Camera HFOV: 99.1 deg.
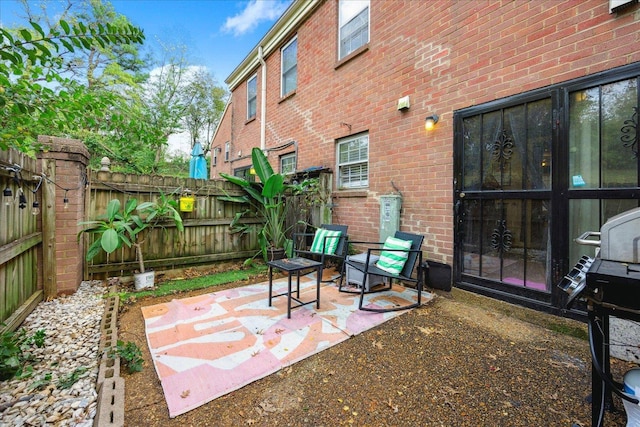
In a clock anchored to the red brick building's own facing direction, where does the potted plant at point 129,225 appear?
The potted plant is roughly at 1 o'clock from the red brick building.

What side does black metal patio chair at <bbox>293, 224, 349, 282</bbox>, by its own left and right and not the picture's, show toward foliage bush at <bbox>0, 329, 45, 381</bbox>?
front

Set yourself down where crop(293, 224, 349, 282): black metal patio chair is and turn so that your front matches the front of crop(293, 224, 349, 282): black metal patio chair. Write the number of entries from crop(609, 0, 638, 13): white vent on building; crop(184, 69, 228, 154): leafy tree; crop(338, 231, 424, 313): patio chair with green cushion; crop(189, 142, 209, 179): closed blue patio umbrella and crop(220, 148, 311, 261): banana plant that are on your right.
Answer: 3

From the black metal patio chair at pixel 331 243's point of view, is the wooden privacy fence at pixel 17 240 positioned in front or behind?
in front

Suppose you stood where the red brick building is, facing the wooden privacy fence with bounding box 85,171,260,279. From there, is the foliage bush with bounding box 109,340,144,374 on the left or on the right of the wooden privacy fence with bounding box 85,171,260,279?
left

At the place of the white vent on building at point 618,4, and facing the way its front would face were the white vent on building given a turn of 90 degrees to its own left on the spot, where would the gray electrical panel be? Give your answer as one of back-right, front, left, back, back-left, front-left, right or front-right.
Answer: back-right

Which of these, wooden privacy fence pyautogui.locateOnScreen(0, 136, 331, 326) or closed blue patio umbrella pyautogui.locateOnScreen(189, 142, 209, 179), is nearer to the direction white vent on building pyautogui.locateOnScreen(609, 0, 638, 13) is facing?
the wooden privacy fence

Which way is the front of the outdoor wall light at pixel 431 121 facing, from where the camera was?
facing the viewer and to the left of the viewer

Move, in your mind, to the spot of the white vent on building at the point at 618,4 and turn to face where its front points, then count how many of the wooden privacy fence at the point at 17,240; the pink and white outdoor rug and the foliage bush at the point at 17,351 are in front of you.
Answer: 3

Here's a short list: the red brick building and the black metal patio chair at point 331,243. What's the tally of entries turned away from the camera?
0

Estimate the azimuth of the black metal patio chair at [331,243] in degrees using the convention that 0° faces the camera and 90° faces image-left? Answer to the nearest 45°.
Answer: approximately 45°

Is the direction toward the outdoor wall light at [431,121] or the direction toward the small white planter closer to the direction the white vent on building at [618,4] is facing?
the small white planter

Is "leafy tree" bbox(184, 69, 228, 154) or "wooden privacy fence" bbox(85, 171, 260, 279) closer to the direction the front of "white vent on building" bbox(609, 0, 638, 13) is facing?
the wooden privacy fence

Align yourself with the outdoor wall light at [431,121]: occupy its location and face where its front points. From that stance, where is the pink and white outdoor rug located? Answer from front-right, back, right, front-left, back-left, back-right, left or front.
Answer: front

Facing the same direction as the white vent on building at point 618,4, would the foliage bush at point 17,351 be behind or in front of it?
in front
